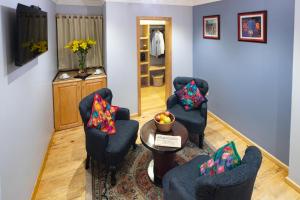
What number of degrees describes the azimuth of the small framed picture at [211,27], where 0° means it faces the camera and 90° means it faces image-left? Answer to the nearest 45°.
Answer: approximately 45°

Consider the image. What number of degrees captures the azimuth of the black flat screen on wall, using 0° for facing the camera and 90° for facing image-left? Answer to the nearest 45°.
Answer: approximately 270°

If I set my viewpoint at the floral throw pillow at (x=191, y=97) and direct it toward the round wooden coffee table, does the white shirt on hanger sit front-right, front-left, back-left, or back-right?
back-right

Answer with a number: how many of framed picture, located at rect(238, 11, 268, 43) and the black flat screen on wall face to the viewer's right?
1

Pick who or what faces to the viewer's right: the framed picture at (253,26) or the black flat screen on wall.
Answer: the black flat screen on wall

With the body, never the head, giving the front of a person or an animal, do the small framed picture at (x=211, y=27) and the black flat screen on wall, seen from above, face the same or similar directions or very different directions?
very different directions

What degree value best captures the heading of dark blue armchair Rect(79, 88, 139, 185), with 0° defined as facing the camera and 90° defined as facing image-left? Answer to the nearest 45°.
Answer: approximately 315°

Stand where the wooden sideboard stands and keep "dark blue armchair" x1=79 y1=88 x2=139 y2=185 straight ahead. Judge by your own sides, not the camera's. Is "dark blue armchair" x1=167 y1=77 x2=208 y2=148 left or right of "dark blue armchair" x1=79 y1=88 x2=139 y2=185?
left

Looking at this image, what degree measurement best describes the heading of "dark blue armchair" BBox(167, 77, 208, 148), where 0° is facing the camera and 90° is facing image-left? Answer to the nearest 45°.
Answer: approximately 45°
